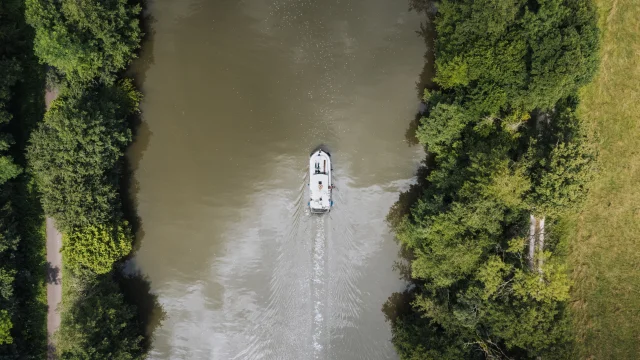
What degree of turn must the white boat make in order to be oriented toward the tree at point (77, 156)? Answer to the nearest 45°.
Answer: approximately 90° to its left

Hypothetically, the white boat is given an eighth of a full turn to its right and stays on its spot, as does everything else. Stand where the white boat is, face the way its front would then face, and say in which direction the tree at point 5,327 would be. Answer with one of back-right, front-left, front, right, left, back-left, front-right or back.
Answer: back-left

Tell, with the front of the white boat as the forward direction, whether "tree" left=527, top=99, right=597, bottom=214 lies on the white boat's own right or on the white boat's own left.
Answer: on the white boat's own right

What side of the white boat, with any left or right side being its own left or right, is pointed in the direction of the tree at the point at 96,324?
left

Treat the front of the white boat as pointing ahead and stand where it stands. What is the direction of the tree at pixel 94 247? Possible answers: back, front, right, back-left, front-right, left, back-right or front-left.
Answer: left

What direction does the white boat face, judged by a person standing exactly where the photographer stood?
facing away from the viewer

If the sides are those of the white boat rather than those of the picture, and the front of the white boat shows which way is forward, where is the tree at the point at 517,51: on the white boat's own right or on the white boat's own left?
on the white boat's own right
